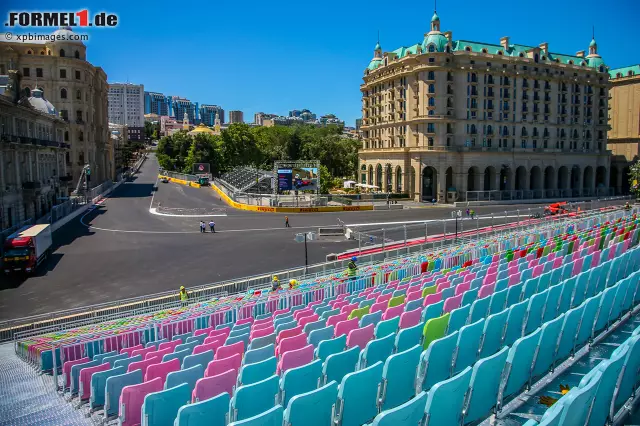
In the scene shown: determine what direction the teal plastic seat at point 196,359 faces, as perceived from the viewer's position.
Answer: facing away from the viewer and to the left of the viewer

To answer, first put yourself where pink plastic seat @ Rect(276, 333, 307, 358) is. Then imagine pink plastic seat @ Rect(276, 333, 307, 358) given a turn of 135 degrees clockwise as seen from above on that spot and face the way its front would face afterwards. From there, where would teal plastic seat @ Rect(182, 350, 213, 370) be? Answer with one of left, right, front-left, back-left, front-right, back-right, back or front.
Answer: back

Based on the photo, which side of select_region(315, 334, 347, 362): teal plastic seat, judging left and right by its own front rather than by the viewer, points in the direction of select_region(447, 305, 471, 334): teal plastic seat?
right

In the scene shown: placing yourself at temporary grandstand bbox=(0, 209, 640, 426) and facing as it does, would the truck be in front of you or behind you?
in front

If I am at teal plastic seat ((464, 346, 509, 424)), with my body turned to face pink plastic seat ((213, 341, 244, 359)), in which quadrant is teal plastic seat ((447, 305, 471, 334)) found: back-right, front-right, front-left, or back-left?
front-right

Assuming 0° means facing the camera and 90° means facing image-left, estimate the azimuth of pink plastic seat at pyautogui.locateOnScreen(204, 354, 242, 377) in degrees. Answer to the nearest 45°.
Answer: approximately 135°

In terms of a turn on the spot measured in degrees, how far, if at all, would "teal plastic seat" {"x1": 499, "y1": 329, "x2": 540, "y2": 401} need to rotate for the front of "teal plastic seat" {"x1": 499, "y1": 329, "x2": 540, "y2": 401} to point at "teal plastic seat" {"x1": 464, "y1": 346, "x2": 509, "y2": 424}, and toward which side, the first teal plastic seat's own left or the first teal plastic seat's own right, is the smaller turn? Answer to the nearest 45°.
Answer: approximately 90° to the first teal plastic seat's own left

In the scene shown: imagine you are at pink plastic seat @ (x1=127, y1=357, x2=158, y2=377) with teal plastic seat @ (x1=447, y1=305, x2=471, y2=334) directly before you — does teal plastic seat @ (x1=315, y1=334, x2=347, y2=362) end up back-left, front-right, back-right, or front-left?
front-right

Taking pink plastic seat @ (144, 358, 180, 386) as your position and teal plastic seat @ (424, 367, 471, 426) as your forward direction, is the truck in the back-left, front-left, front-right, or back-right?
back-left

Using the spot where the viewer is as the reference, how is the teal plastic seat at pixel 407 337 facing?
facing away from the viewer and to the left of the viewer

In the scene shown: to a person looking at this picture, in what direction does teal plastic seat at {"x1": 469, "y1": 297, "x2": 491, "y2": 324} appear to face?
facing away from the viewer and to the left of the viewer

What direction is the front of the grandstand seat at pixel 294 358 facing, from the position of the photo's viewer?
facing away from the viewer and to the left of the viewer

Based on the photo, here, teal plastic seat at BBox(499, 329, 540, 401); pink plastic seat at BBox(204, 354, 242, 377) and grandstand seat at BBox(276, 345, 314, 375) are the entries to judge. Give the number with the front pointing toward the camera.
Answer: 0
